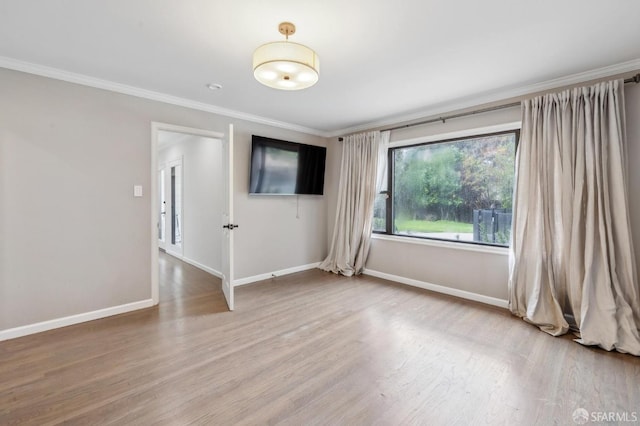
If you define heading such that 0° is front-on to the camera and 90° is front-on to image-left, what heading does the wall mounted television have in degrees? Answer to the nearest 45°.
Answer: approximately 315°

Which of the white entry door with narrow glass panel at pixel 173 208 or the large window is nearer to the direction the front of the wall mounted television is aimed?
the large window

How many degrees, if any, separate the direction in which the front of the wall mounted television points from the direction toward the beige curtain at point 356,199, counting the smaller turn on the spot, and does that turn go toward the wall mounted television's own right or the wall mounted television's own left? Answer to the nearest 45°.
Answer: approximately 45° to the wall mounted television's own left

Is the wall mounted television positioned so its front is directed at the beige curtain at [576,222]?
yes

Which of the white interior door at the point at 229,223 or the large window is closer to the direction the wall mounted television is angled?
the large window

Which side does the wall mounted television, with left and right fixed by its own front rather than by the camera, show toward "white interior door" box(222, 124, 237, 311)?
right
